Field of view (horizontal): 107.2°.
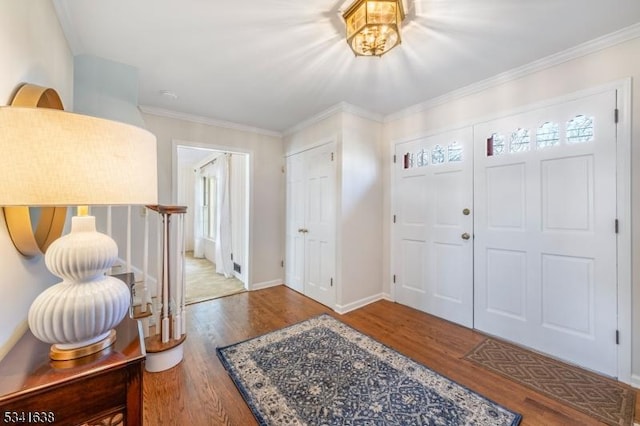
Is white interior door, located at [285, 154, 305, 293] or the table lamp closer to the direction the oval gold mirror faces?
the table lamp

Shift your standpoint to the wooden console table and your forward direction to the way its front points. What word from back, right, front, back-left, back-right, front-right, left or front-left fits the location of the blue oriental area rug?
front-left

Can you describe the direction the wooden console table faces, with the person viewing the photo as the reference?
facing the viewer and to the right of the viewer

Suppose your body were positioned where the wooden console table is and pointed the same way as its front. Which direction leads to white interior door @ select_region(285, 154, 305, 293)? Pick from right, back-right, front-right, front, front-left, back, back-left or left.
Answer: left

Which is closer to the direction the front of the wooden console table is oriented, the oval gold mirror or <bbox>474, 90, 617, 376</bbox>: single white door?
the single white door

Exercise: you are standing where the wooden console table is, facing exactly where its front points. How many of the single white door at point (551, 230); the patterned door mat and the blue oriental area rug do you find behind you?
0

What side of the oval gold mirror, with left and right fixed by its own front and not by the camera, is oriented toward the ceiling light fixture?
front

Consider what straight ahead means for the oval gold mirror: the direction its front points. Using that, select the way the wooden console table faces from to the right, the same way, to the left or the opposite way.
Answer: the same way

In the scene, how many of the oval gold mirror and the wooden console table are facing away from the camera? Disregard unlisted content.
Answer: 0

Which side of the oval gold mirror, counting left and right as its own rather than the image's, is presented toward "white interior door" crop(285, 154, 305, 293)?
left

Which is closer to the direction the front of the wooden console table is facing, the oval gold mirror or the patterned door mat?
the patterned door mat
